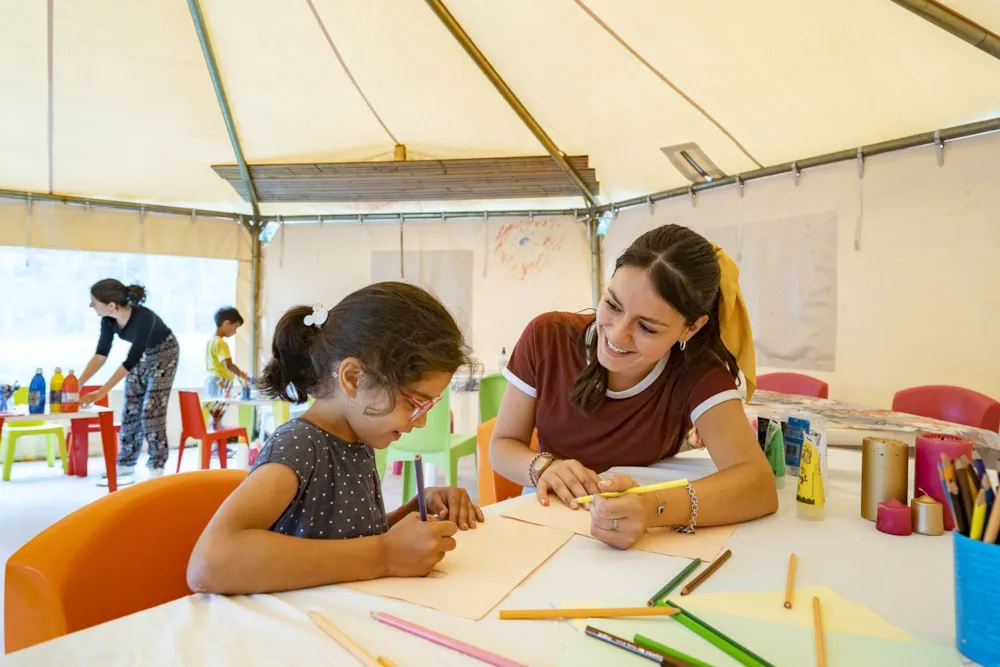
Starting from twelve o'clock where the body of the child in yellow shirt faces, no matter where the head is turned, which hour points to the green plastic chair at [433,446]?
The green plastic chair is roughly at 2 o'clock from the child in yellow shirt.

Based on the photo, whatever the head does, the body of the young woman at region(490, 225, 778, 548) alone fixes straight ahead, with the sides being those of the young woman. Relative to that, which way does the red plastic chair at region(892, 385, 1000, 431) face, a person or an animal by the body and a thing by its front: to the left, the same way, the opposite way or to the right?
the same way

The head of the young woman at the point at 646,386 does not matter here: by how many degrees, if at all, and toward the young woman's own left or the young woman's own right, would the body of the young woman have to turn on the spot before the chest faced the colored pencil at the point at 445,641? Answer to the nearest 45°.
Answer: approximately 45° to the young woman's own left

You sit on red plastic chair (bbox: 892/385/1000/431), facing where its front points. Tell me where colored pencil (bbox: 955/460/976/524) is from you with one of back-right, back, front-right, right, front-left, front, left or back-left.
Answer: front-left

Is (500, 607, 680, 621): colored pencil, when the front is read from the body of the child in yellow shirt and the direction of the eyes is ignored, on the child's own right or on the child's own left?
on the child's own right

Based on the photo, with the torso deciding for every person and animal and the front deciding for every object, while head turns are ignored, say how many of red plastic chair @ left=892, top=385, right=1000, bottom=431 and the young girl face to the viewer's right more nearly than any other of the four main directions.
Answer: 1

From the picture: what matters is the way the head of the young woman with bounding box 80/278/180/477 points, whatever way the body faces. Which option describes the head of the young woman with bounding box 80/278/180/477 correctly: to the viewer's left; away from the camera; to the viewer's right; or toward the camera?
to the viewer's left

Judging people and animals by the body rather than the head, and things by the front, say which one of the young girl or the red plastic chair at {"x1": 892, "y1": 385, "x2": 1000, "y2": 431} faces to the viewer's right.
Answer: the young girl

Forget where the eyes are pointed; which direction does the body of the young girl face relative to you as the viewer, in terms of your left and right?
facing to the right of the viewer

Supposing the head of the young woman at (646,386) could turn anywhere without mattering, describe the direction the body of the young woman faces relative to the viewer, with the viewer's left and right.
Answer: facing the viewer and to the left of the viewer

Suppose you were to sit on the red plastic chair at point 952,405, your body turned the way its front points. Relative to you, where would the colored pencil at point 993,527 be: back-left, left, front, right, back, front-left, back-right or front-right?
front-left

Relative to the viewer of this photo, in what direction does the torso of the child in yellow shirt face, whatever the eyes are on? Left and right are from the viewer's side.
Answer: facing to the right of the viewer

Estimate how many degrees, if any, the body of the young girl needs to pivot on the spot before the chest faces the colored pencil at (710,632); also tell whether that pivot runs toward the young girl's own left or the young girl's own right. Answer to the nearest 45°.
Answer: approximately 45° to the young girl's own right

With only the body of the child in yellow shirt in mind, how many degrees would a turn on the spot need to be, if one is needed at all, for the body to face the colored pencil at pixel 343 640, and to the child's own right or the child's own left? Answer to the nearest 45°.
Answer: approximately 90° to the child's own right

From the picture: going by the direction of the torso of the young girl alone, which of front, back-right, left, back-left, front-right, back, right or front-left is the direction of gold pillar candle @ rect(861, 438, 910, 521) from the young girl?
front

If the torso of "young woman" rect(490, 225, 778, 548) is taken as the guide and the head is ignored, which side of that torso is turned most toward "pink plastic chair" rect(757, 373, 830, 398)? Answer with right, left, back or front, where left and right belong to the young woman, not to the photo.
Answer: back

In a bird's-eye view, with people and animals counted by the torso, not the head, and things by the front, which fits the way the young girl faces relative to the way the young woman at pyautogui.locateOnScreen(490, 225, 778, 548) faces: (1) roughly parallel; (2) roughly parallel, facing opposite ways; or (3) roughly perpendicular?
roughly parallel, facing opposite ways
